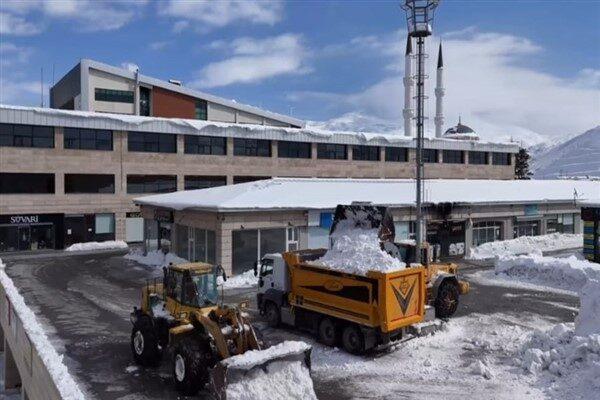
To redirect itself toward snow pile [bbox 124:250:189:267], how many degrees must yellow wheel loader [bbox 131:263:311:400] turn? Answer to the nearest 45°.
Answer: approximately 135° to its left

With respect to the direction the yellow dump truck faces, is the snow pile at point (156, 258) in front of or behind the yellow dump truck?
in front

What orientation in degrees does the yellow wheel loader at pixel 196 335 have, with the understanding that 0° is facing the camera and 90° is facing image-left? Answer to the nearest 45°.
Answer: approximately 315°

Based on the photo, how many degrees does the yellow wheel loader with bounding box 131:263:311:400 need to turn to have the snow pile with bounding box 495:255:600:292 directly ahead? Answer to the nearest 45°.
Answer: approximately 90° to its left

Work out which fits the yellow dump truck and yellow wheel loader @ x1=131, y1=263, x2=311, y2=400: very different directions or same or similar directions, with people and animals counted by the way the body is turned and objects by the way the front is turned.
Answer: very different directions

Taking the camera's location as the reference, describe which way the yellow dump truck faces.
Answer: facing away from the viewer and to the left of the viewer

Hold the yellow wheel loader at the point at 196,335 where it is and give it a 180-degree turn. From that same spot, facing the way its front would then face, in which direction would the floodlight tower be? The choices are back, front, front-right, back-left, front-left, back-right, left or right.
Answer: right

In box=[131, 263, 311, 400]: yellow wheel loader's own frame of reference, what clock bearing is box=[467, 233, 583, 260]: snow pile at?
The snow pile is roughly at 9 o'clock from the yellow wheel loader.

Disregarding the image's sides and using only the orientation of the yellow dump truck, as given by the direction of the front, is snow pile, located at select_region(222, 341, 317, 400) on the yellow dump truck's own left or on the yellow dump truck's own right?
on the yellow dump truck's own left

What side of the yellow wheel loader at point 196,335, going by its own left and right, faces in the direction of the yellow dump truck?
left

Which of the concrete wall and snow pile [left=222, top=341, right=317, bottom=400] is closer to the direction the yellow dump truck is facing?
the concrete wall

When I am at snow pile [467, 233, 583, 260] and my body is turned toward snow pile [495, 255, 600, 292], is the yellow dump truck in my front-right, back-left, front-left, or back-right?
front-right

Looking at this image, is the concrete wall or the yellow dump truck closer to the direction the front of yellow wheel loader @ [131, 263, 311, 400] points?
the yellow dump truck

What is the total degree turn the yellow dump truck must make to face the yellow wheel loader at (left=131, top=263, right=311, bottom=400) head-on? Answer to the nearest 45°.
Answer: approximately 90° to its left
